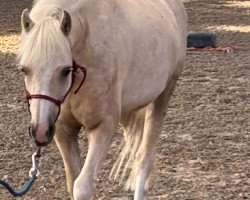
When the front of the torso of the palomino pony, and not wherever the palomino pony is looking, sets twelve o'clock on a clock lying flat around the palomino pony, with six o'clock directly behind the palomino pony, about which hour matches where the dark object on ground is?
The dark object on ground is roughly at 5 o'clock from the palomino pony.

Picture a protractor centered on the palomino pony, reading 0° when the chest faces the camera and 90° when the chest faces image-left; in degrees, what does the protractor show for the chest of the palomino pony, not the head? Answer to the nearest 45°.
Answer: approximately 45°
